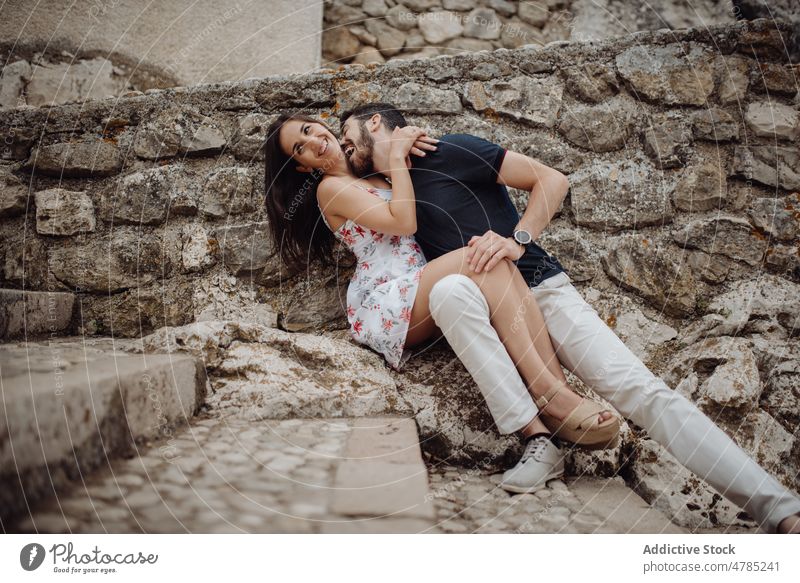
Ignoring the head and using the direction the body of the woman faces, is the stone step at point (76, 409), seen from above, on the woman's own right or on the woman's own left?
on the woman's own right

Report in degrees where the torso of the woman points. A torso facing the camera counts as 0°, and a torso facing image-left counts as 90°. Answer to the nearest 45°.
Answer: approximately 315°

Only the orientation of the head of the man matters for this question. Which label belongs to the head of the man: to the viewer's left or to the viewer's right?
to the viewer's left
